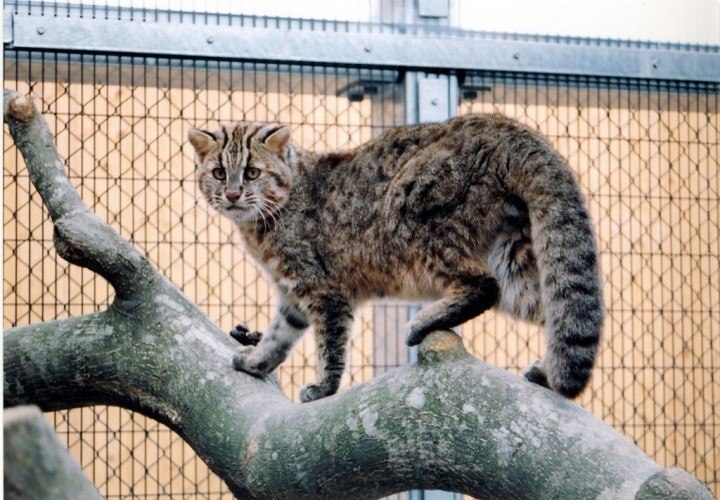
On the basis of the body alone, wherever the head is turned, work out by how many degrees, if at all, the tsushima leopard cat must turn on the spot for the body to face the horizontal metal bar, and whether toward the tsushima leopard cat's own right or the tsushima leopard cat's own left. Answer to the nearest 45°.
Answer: approximately 90° to the tsushima leopard cat's own right

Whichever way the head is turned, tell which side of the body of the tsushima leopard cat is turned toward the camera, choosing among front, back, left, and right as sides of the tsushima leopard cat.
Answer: left
